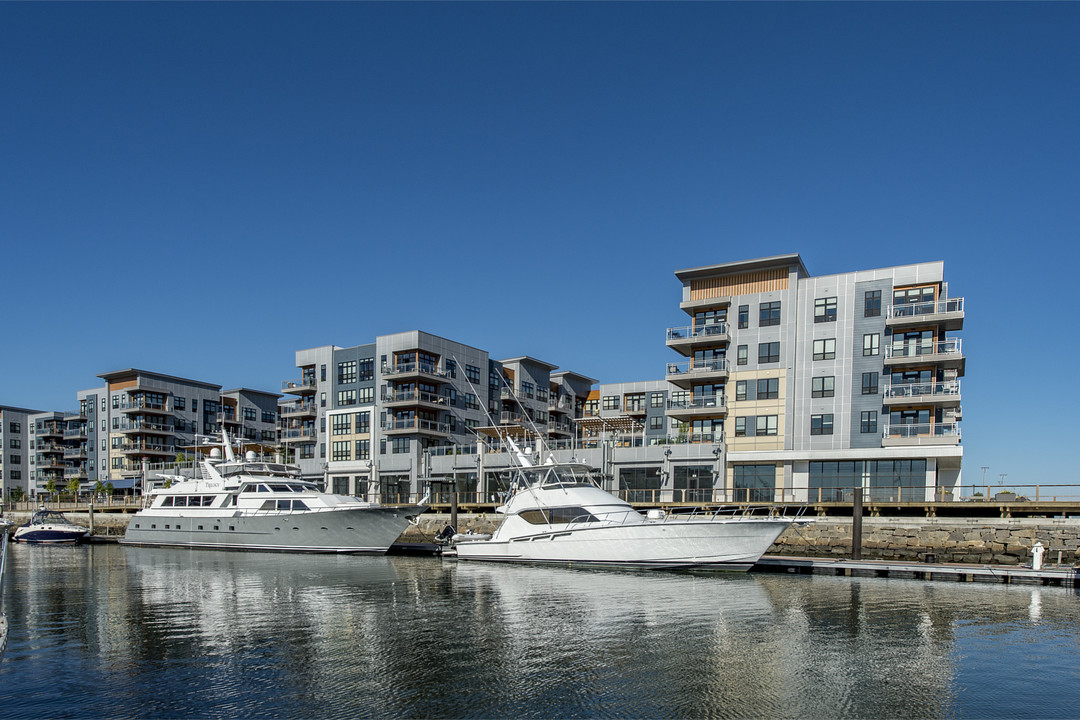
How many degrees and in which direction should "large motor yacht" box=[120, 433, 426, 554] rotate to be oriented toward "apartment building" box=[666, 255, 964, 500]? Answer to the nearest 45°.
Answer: approximately 45° to its left

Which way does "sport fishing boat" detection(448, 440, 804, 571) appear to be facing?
to the viewer's right

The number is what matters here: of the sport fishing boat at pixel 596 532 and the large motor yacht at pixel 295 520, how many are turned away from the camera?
0

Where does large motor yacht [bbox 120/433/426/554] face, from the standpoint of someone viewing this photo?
facing the viewer and to the right of the viewer

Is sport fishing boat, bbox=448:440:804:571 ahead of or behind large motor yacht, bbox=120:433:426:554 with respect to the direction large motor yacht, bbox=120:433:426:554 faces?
ahead
